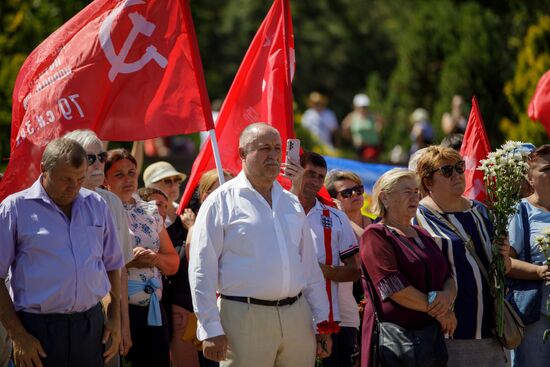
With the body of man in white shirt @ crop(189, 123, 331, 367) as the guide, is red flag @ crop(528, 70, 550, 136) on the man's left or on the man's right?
on the man's left

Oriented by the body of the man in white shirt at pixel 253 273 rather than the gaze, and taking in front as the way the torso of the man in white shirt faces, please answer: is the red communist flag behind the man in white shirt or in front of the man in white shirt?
behind

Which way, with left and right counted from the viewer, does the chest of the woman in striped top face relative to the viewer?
facing the viewer and to the right of the viewer

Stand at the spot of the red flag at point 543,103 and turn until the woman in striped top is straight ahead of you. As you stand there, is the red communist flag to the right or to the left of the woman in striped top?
right

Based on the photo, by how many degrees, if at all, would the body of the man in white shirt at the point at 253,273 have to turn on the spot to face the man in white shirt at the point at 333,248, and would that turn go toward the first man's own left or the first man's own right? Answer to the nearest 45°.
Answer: approximately 90° to the first man's own left

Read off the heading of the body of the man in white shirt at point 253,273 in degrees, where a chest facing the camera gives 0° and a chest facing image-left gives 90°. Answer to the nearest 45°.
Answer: approximately 315°

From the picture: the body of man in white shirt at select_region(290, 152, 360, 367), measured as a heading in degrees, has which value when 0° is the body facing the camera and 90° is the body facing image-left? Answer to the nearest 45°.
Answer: approximately 0°
